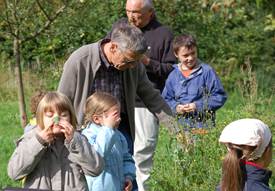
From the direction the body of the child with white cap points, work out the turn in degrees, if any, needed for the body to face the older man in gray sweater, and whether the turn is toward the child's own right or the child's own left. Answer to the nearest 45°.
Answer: approximately 90° to the child's own left

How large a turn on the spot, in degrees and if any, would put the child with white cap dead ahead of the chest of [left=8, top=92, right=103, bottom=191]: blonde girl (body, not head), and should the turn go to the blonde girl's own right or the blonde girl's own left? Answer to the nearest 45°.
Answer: approximately 45° to the blonde girl's own left

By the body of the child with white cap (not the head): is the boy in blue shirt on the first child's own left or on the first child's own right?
on the first child's own left

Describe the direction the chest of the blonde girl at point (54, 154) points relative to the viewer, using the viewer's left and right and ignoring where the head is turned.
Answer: facing the viewer

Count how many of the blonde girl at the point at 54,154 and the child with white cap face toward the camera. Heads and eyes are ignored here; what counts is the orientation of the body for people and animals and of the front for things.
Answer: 1

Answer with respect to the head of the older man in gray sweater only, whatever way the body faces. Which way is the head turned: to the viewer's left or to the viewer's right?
to the viewer's right

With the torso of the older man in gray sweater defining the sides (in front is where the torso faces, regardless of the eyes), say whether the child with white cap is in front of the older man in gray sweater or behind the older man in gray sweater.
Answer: in front

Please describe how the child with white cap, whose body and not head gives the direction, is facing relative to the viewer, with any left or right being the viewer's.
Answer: facing away from the viewer and to the right of the viewer

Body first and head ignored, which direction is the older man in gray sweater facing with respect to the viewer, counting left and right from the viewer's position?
facing the viewer and to the right of the viewer
